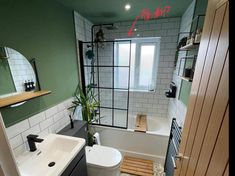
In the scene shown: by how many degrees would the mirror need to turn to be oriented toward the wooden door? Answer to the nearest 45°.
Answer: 0° — it already faces it

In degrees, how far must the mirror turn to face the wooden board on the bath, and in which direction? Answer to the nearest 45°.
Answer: approximately 45° to its left

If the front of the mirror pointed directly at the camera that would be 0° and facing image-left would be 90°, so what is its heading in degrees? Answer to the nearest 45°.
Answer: approximately 315°

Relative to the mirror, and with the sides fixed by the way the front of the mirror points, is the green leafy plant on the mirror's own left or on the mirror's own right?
on the mirror's own left

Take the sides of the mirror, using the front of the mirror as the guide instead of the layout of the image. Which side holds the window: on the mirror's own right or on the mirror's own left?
on the mirror's own left

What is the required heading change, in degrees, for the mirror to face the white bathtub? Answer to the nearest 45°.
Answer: approximately 45° to its left

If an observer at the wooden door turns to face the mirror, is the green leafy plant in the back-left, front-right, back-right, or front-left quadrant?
front-right
